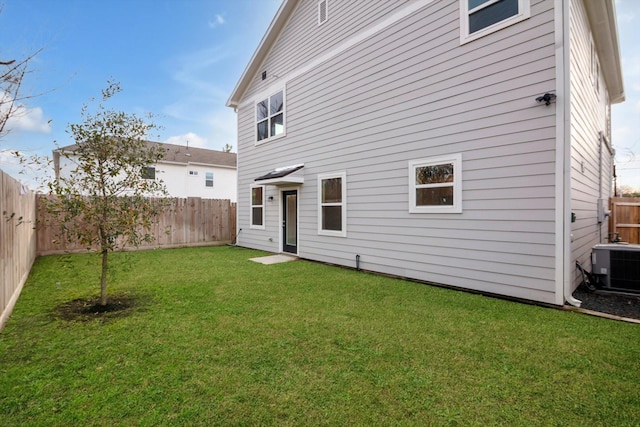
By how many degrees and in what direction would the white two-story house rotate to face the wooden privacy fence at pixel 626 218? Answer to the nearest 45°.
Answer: approximately 135° to its left

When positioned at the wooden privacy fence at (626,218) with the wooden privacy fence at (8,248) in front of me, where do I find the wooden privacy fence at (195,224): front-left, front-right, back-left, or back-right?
front-right

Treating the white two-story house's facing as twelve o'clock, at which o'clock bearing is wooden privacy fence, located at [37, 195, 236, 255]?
The wooden privacy fence is roughly at 8 o'clock from the white two-story house.

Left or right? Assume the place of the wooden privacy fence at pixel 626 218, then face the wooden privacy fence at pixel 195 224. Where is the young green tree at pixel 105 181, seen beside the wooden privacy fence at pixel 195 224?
left

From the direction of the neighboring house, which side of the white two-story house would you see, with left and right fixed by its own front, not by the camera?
left

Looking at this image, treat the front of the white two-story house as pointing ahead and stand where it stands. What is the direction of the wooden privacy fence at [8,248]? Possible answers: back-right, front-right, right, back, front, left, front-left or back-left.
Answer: back

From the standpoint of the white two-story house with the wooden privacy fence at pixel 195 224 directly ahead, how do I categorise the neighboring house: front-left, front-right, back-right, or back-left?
front-right
